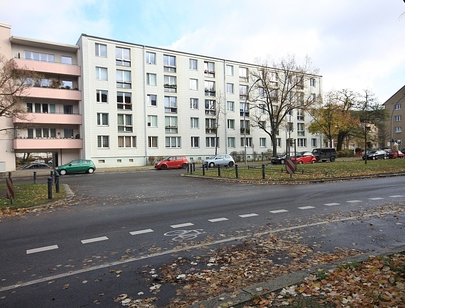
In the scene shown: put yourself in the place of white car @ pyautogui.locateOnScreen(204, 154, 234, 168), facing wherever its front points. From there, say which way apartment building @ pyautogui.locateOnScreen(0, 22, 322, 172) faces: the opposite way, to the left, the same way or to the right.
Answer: to the left

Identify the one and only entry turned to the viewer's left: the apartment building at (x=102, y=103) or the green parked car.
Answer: the green parked car

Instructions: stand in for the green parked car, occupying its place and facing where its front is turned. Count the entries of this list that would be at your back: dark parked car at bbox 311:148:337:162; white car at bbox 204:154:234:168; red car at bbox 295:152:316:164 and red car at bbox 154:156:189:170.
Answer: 4

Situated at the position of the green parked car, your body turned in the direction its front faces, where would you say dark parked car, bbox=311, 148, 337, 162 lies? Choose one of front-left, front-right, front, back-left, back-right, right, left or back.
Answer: back

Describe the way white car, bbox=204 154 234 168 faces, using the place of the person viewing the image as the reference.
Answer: facing the viewer and to the left of the viewer

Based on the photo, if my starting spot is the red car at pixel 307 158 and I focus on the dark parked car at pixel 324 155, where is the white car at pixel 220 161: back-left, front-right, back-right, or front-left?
back-left

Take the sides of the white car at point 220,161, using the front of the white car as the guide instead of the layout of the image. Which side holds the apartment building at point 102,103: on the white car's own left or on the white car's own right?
on the white car's own right

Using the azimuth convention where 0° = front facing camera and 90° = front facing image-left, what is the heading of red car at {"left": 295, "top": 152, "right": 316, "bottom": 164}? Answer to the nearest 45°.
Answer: approximately 45°

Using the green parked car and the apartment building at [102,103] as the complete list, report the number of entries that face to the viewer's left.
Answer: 1

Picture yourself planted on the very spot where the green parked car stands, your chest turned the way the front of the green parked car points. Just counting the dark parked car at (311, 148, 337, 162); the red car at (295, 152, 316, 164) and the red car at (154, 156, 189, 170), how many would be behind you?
3

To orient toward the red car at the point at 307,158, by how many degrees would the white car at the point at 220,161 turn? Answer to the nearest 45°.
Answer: approximately 135° to its left

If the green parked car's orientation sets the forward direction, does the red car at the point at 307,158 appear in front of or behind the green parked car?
behind

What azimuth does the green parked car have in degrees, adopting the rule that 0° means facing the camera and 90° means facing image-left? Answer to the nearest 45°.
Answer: approximately 90°

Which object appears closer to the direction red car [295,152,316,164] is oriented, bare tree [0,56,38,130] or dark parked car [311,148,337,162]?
the bare tree
